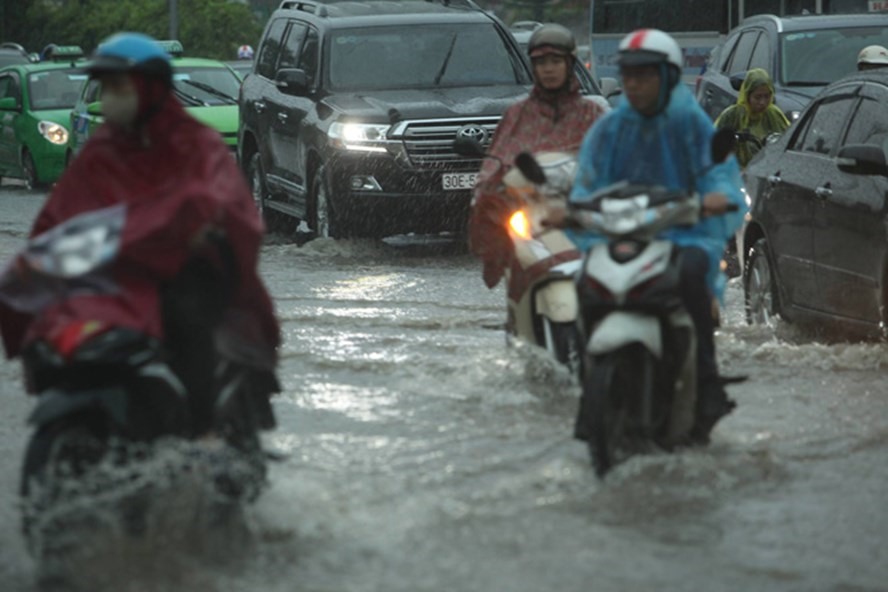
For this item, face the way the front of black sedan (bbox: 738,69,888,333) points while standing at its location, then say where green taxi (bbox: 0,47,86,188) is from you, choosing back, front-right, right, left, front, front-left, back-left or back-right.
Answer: back

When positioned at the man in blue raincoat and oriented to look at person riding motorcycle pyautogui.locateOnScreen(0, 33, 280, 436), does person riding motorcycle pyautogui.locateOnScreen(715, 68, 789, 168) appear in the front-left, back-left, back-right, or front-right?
back-right

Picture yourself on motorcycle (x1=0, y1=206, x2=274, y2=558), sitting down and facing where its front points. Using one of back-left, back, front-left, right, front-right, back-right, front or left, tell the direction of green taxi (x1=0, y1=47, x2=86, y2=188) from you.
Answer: back-right

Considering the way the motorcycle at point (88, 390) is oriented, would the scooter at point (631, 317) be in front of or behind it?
behind

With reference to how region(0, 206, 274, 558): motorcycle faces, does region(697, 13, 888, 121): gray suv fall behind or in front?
behind

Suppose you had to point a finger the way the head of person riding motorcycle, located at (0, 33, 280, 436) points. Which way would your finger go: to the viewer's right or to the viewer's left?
to the viewer's left

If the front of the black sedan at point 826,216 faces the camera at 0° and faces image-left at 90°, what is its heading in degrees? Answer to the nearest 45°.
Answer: approximately 315°

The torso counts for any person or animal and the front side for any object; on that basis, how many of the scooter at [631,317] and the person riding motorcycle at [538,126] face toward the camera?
2

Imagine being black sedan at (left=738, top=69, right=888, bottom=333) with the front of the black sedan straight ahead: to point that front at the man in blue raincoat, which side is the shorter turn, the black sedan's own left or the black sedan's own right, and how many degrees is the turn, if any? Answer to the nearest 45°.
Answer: approximately 45° to the black sedan's own right
